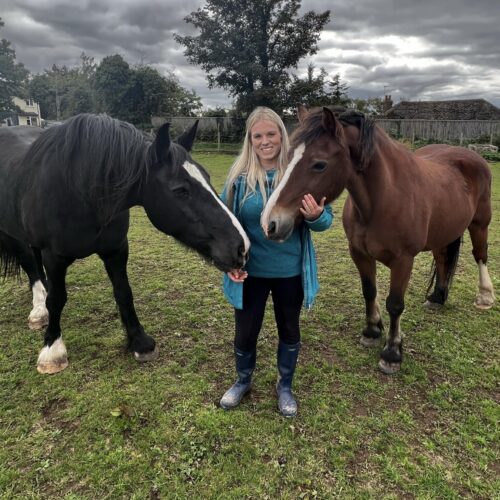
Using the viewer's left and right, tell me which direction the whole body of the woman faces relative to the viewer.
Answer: facing the viewer

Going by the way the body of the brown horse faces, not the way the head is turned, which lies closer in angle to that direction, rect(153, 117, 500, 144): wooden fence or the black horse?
the black horse

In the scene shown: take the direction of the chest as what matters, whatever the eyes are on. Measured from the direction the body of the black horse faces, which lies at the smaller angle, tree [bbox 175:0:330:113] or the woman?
the woman

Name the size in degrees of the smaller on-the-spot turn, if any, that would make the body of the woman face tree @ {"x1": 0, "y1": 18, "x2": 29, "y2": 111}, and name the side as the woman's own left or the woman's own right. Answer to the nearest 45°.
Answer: approximately 135° to the woman's own right

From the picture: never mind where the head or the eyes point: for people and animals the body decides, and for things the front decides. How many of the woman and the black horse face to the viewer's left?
0

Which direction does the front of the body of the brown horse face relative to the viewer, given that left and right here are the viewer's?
facing the viewer and to the left of the viewer

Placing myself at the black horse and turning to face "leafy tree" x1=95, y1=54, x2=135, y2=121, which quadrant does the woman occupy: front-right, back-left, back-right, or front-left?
back-right

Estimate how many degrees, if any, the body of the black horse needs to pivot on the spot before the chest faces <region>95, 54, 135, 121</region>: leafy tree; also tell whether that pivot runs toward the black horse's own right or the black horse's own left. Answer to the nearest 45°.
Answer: approximately 135° to the black horse's own left

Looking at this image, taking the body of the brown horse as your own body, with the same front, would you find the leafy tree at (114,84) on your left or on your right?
on your right

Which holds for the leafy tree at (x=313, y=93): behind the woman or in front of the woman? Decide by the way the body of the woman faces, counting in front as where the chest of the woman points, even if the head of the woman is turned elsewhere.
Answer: behind

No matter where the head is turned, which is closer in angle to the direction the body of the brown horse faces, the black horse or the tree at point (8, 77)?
the black horse

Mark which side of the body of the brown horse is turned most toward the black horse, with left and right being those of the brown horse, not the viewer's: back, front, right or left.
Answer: front
